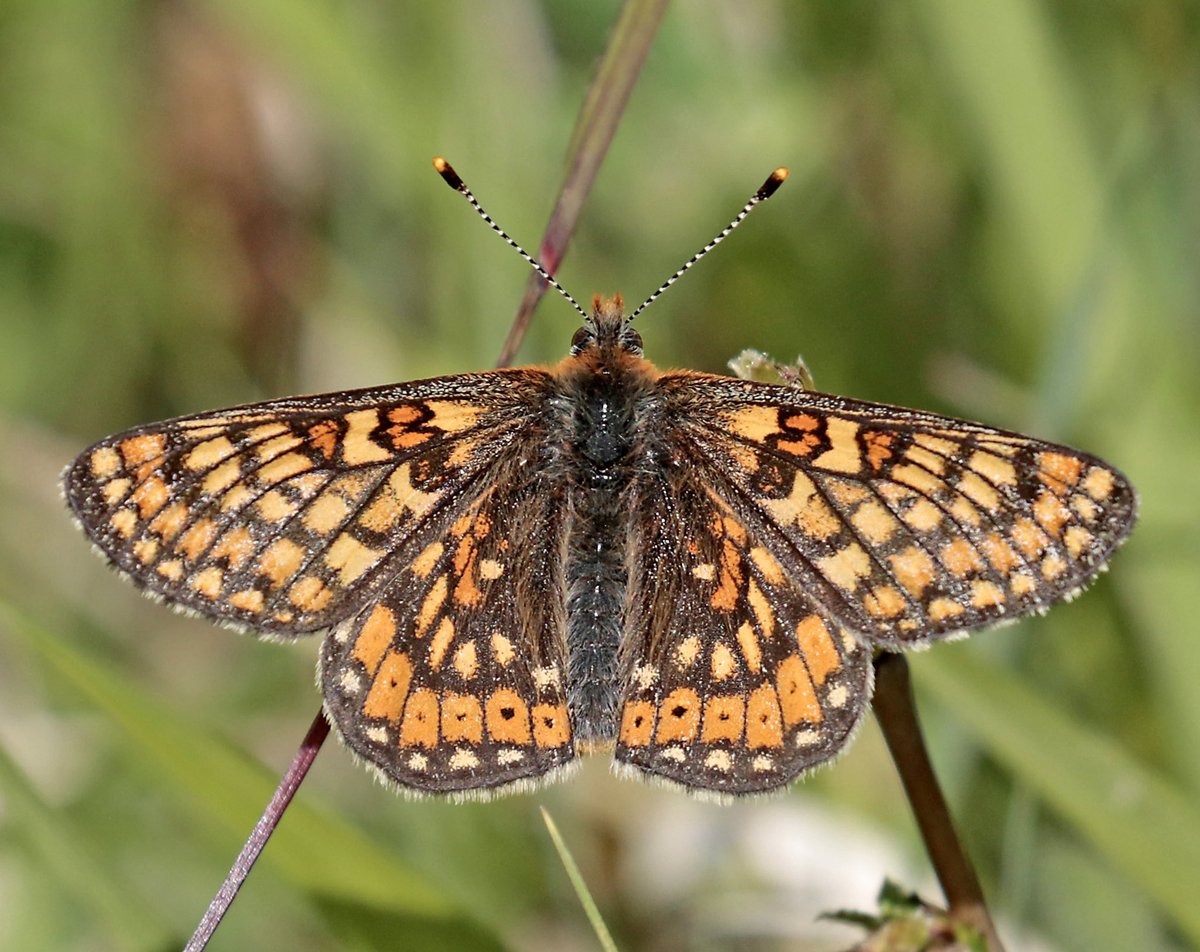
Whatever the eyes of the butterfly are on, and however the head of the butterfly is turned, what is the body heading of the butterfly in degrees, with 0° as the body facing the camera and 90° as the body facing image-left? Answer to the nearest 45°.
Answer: approximately 180°

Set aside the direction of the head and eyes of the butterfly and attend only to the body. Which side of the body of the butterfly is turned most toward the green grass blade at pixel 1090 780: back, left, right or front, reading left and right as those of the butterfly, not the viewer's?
right
